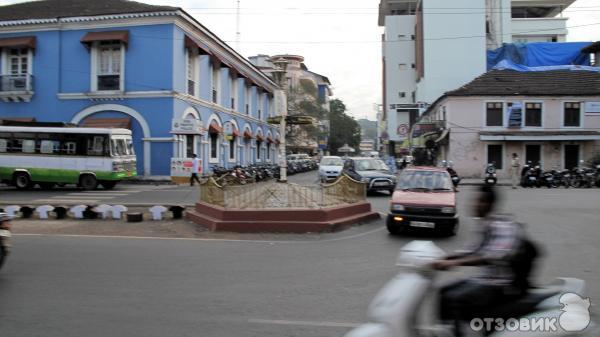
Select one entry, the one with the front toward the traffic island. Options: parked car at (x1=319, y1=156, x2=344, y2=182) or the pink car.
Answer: the parked car

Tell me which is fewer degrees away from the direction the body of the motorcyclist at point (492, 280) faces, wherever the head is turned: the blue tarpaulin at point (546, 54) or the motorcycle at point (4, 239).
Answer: the motorcycle

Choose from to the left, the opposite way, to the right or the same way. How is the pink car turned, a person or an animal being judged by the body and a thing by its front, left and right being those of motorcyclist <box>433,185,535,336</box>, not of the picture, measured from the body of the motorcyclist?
to the left

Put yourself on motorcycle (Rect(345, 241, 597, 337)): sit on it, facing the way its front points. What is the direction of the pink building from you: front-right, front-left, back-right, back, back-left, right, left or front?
right

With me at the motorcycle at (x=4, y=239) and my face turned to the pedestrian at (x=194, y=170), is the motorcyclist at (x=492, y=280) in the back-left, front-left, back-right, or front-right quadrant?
back-right

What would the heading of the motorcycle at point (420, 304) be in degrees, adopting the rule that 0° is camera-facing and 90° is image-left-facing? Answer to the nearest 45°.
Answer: approximately 90°

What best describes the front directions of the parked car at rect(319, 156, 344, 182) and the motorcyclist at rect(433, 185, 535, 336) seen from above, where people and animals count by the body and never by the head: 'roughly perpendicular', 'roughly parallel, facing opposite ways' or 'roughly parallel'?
roughly perpendicular

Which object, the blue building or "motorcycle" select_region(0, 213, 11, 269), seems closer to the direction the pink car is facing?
the motorcycle

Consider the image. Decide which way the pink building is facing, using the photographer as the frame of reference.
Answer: facing the viewer

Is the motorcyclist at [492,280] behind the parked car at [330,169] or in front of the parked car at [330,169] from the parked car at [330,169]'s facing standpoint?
in front

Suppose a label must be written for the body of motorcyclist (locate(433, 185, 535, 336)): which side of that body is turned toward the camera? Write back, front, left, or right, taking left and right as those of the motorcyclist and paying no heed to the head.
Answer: left

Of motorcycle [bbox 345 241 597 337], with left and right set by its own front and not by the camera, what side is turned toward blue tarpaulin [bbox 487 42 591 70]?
right

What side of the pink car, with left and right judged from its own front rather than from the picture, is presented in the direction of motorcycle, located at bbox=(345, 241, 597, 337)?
front

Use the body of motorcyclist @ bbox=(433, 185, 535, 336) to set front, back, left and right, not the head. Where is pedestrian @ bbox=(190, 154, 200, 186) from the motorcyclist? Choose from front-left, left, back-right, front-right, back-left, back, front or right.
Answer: front-right

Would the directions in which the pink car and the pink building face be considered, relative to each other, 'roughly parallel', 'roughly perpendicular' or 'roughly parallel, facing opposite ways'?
roughly parallel

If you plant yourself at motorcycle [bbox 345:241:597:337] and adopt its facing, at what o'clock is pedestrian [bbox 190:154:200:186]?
The pedestrian is roughly at 2 o'clock from the motorcycle.

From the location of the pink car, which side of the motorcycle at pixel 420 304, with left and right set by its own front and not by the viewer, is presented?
right

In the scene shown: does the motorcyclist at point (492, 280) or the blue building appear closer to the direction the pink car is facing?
the motorcyclist
